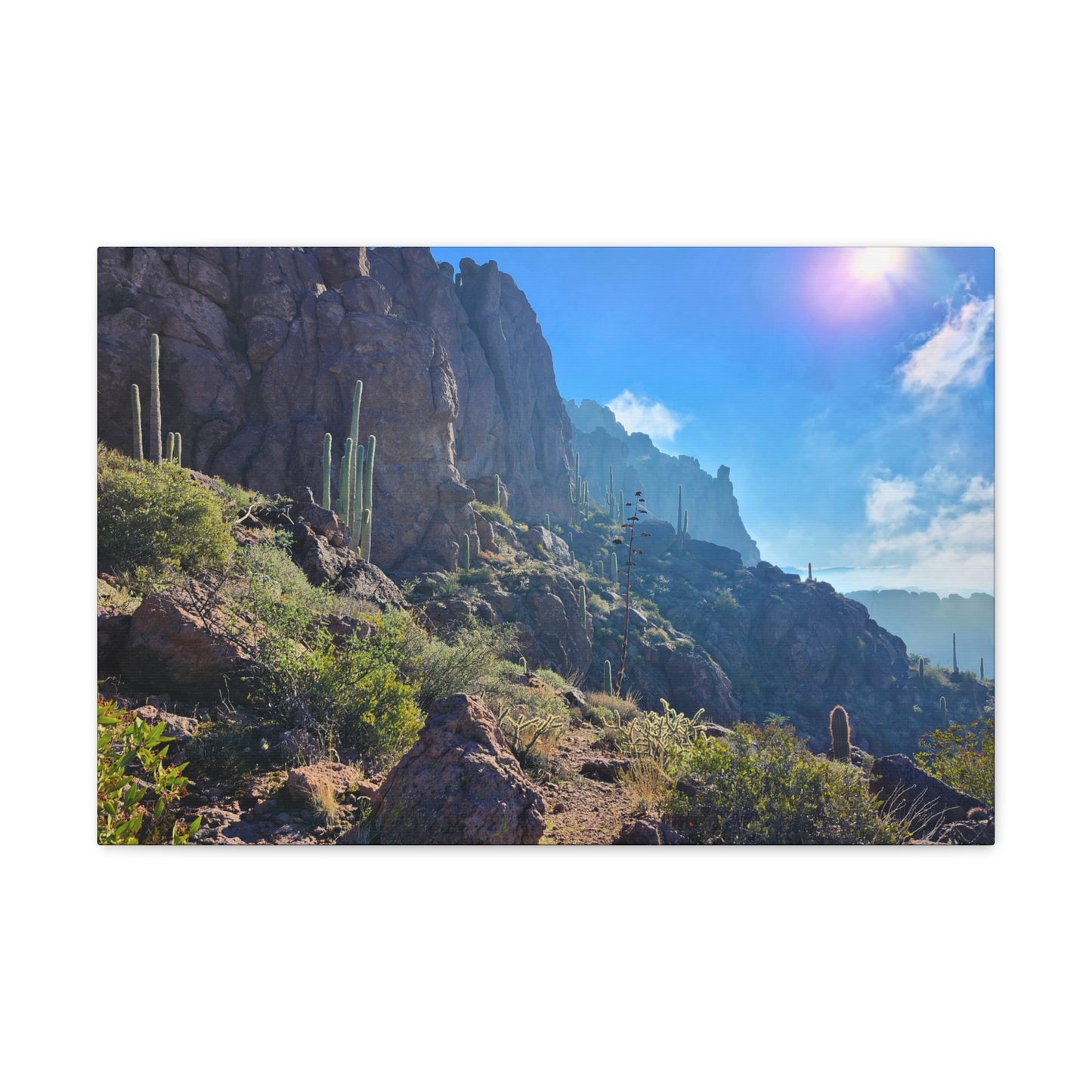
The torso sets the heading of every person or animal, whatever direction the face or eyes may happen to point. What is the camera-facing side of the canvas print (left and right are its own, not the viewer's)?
front
